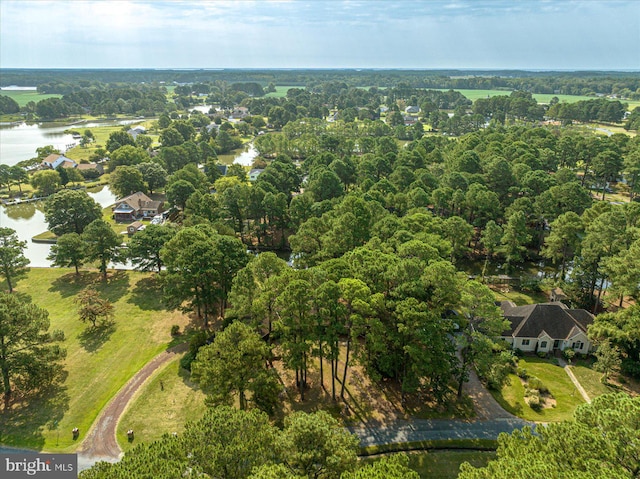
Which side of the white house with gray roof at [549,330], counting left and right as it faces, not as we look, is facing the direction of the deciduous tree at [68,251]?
right

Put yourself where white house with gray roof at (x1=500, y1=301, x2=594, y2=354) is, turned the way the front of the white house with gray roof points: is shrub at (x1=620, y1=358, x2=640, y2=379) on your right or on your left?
on your left

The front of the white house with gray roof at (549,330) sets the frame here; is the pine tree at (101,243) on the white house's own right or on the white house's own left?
on the white house's own right

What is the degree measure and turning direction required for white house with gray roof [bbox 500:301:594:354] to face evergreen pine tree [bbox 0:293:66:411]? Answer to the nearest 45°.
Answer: approximately 45° to its right

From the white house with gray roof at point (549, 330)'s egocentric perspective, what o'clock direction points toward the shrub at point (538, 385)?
The shrub is roughly at 12 o'clock from the white house with gray roof.

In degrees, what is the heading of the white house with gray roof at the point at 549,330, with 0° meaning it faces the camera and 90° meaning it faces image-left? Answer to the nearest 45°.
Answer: approximately 0°

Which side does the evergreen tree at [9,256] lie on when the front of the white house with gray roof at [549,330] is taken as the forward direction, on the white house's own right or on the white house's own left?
on the white house's own right

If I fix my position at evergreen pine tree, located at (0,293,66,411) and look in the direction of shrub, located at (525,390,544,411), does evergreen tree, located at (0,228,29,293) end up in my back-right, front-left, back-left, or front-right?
back-left

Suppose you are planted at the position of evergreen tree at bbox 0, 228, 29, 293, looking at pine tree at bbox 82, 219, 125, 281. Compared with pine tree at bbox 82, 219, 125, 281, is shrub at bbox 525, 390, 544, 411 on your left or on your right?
right
